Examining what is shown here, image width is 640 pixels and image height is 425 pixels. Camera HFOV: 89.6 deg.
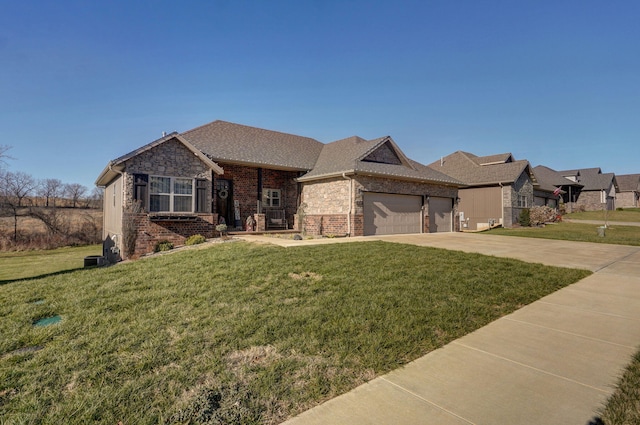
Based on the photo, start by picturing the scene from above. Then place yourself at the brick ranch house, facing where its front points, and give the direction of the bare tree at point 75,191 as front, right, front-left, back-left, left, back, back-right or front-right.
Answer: back

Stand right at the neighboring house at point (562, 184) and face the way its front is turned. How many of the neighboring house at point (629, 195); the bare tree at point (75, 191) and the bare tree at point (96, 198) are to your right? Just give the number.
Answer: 2

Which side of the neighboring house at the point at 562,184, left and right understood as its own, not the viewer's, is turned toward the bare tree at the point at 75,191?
right

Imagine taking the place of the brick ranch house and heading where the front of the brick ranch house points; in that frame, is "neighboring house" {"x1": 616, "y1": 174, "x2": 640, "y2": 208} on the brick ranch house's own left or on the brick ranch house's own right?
on the brick ranch house's own left

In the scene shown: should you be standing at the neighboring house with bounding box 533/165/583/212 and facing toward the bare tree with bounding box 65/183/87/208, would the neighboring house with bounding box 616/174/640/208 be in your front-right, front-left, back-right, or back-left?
back-right

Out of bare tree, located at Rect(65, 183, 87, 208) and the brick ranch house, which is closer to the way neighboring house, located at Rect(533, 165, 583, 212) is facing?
the brick ranch house

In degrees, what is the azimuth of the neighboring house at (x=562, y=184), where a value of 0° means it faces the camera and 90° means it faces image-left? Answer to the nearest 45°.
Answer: approximately 315°

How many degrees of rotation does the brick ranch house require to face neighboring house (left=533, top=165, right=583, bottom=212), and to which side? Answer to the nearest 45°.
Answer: approximately 90° to its left

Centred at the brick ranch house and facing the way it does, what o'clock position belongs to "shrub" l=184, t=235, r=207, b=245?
The shrub is roughly at 3 o'clock from the brick ranch house.

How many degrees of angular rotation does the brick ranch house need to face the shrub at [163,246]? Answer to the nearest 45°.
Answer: approximately 90° to its right

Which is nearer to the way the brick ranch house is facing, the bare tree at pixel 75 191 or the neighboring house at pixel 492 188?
the neighboring house

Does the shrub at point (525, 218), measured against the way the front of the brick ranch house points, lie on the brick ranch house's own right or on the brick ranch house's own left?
on the brick ranch house's own left
